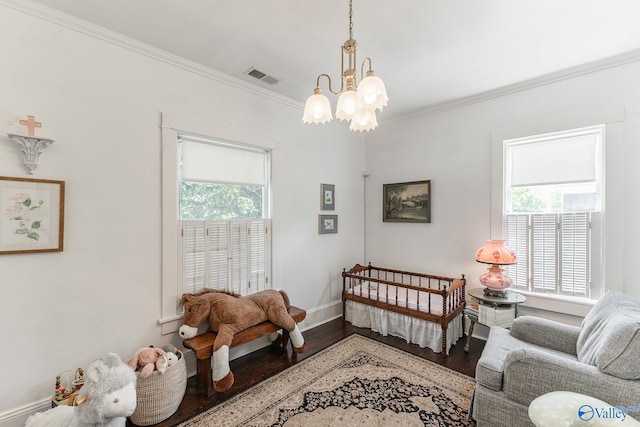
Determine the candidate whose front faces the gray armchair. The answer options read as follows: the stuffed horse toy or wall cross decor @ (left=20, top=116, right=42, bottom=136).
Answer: the wall cross decor

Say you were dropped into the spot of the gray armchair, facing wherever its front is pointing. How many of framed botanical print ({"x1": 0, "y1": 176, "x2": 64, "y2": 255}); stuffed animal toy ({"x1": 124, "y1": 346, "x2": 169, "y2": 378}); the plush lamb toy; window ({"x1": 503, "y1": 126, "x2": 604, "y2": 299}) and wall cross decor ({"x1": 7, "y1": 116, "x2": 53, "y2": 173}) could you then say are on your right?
1

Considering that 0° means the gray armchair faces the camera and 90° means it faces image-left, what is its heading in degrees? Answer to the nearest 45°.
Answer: approximately 90°

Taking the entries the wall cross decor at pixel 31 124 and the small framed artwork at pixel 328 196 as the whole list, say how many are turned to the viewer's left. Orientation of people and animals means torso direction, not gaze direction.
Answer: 0

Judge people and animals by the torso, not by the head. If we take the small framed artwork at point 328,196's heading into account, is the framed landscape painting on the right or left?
on its left

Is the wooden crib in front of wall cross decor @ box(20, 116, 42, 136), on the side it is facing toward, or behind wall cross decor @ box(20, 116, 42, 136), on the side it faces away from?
in front

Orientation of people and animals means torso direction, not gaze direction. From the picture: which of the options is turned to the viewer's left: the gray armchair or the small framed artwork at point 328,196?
the gray armchair

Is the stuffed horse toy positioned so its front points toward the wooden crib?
no

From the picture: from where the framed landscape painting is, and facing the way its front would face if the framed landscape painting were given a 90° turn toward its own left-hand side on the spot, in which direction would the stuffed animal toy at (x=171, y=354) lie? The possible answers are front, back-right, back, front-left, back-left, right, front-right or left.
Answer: right

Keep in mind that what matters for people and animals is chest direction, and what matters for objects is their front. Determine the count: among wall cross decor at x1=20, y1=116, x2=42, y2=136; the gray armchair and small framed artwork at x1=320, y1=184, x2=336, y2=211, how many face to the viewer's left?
1

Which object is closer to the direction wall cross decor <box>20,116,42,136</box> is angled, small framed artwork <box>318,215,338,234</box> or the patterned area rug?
the patterned area rug

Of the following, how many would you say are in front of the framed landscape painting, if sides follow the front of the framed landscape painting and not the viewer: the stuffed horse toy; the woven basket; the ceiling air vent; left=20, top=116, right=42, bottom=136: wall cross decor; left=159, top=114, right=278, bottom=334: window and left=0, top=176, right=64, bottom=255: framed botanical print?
6

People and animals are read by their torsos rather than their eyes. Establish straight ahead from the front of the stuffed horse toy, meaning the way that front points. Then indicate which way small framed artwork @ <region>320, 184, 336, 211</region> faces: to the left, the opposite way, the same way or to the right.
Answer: to the left

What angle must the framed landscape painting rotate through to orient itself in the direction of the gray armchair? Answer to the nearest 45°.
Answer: approximately 90° to its left

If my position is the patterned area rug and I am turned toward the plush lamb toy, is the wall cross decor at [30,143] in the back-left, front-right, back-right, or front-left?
front-right

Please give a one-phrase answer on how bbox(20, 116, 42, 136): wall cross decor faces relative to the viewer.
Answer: facing the viewer and to the right of the viewer
